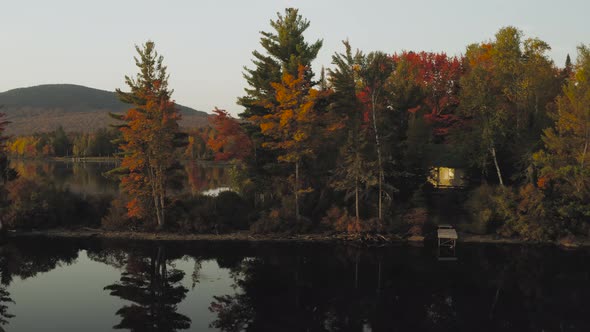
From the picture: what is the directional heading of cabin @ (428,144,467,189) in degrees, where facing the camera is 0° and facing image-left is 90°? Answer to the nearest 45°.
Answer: approximately 0°

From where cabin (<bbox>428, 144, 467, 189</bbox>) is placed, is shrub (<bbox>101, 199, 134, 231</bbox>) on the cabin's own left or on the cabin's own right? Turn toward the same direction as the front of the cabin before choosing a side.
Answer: on the cabin's own right

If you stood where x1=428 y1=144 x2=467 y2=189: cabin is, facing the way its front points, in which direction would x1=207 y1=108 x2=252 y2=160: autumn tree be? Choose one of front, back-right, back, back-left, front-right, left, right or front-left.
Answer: back-right

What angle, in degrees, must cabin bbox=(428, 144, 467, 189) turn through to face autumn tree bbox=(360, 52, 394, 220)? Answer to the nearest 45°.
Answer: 0° — it already faces it

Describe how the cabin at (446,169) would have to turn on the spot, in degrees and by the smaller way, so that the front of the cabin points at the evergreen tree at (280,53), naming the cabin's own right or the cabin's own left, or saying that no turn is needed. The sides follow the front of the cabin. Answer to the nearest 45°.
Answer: approximately 45° to the cabin's own right

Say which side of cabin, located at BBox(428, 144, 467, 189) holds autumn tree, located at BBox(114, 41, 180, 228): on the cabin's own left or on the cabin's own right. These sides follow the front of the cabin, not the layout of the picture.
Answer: on the cabin's own right

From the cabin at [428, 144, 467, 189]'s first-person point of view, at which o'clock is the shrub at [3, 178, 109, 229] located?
The shrub is roughly at 2 o'clock from the cabin.

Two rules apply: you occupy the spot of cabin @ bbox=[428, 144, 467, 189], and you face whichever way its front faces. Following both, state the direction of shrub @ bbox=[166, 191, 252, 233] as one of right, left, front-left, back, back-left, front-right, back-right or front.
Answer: front-right
